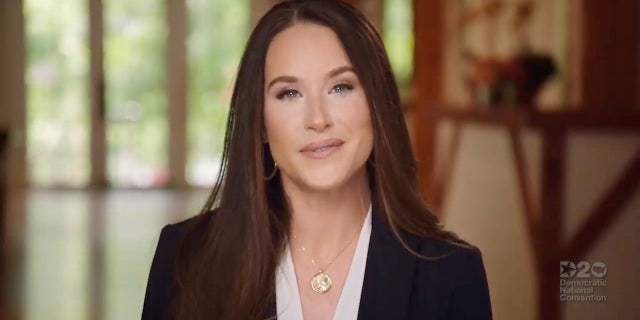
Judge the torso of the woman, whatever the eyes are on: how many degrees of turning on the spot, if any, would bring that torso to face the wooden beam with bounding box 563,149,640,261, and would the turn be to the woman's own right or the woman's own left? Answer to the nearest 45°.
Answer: approximately 135° to the woman's own left

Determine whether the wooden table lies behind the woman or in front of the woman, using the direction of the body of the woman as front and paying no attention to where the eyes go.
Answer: behind

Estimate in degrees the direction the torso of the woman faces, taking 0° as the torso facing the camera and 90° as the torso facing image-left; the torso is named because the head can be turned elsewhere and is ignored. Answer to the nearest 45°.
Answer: approximately 0°

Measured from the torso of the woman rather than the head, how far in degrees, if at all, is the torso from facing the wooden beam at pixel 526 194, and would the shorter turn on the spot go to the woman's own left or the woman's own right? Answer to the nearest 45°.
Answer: approximately 135° to the woman's own left

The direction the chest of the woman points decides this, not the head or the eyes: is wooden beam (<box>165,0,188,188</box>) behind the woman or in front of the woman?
behind

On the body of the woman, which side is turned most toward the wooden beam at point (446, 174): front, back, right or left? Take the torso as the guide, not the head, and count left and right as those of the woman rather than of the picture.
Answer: back
